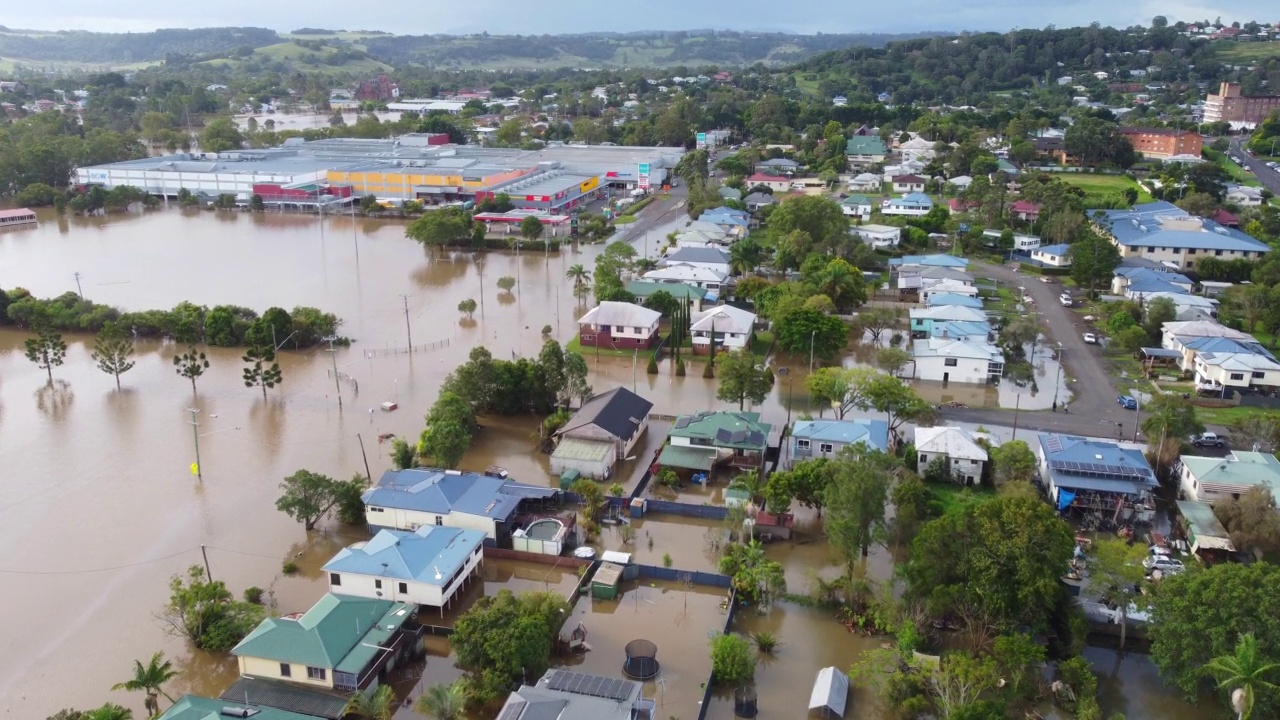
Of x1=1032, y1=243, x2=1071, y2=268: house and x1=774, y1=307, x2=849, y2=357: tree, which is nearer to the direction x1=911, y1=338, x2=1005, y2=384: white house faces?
the house

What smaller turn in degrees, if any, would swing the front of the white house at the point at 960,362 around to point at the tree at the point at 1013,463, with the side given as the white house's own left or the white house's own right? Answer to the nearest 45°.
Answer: approximately 90° to the white house's own right

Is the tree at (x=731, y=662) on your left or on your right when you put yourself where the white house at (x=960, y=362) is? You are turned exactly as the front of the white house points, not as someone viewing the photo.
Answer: on your right

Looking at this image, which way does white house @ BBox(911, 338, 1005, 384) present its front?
to the viewer's right

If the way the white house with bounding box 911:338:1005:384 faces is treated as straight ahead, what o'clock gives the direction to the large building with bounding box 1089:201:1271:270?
The large building is roughly at 10 o'clock from the white house.

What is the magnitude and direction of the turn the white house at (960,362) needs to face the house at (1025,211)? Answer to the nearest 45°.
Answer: approximately 90° to its left

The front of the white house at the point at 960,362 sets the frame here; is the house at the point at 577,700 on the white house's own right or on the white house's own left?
on the white house's own right

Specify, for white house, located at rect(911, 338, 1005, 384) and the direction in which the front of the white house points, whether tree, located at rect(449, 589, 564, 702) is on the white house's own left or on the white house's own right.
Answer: on the white house's own right
